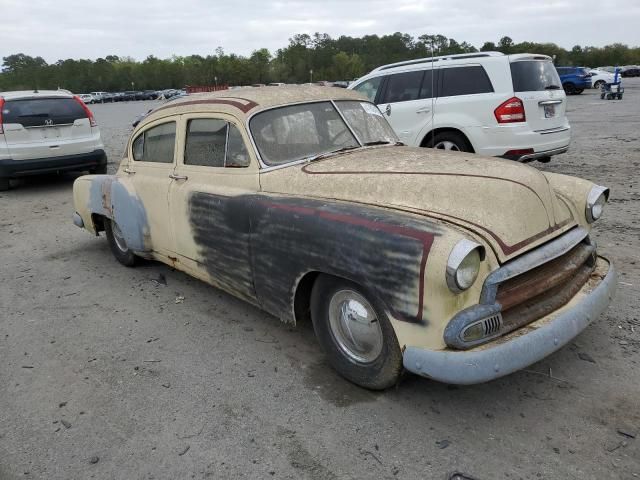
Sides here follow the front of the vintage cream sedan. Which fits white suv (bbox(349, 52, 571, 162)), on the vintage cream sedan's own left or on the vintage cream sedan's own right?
on the vintage cream sedan's own left

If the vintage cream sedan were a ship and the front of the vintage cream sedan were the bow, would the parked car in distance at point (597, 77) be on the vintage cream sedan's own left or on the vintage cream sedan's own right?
on the vintage cream sedan's own left

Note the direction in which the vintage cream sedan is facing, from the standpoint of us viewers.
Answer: facing the viewer and to the right of the viewer

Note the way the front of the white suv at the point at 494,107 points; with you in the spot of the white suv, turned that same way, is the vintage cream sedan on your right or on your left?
on your left

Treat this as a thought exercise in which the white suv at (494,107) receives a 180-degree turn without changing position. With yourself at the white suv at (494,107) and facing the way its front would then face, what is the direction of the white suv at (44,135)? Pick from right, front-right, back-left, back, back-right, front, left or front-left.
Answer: back-right

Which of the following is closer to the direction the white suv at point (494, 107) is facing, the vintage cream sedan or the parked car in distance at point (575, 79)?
the parked car in distance

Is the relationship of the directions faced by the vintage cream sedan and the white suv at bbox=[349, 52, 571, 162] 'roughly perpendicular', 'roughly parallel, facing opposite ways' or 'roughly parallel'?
roughly parallel, facing opposite ways

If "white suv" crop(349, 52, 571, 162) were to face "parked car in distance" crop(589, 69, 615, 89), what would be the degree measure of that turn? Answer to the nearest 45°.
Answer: approximately 45° to its right

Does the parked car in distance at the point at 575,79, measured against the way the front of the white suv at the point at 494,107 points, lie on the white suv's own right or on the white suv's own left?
on the white suv's own right
